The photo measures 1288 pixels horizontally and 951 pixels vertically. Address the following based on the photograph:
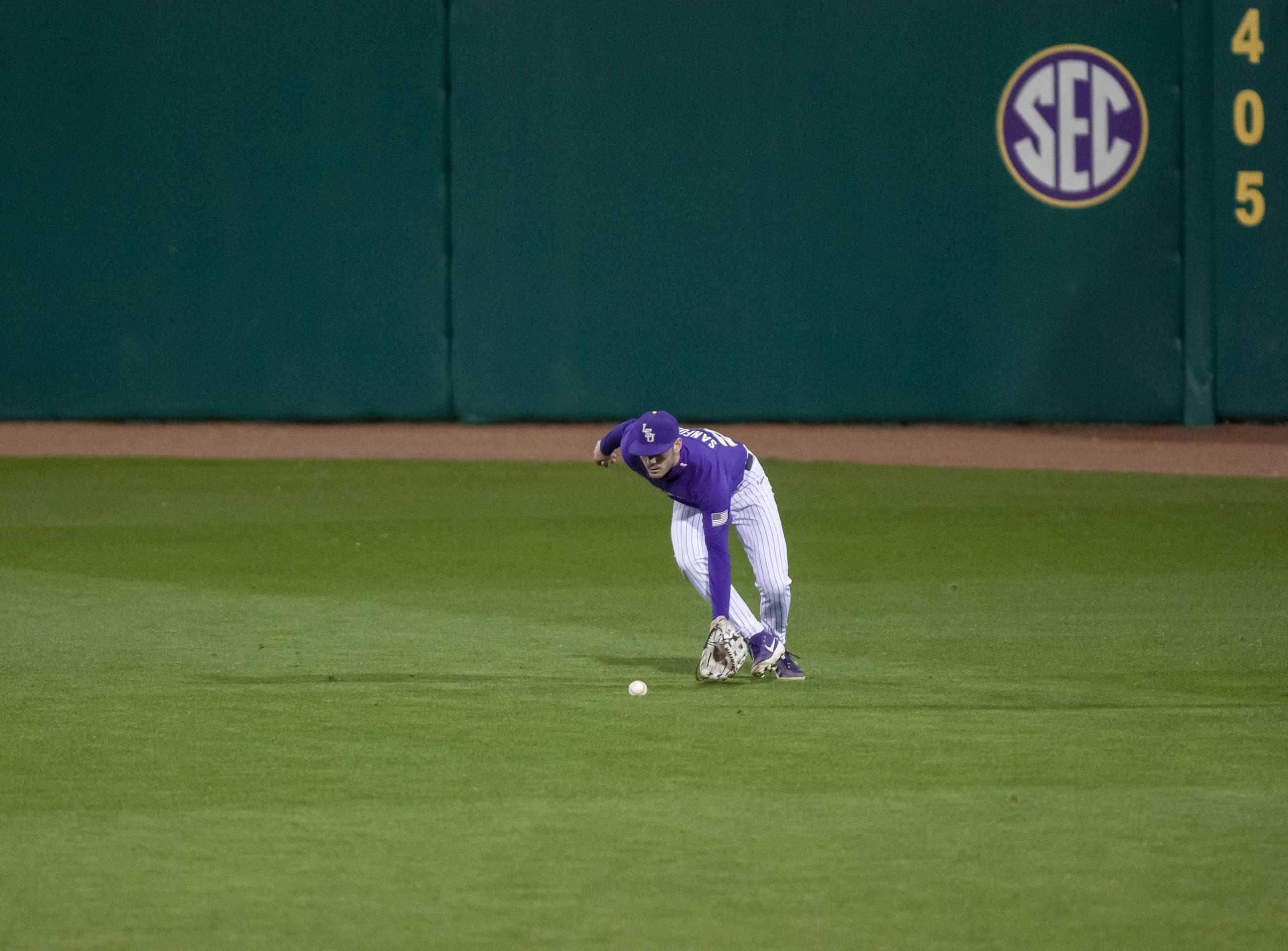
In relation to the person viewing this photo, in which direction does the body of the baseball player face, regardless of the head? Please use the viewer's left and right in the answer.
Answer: facing the viewer and to the left of the viewer

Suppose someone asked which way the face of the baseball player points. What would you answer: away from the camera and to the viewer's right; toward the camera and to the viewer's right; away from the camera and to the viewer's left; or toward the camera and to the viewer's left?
toward the camera and to the viewer's left
